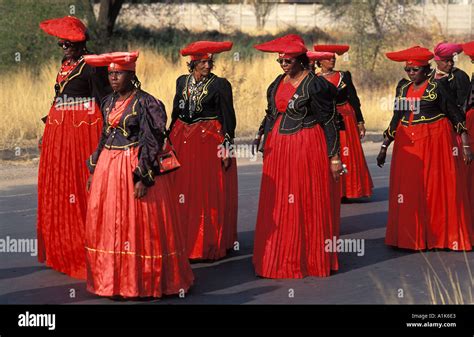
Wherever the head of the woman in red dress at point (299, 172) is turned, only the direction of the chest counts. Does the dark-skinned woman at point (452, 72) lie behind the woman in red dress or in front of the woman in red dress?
behind

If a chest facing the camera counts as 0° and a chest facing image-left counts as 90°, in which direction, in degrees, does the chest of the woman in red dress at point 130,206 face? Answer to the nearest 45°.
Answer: approximately 45°
